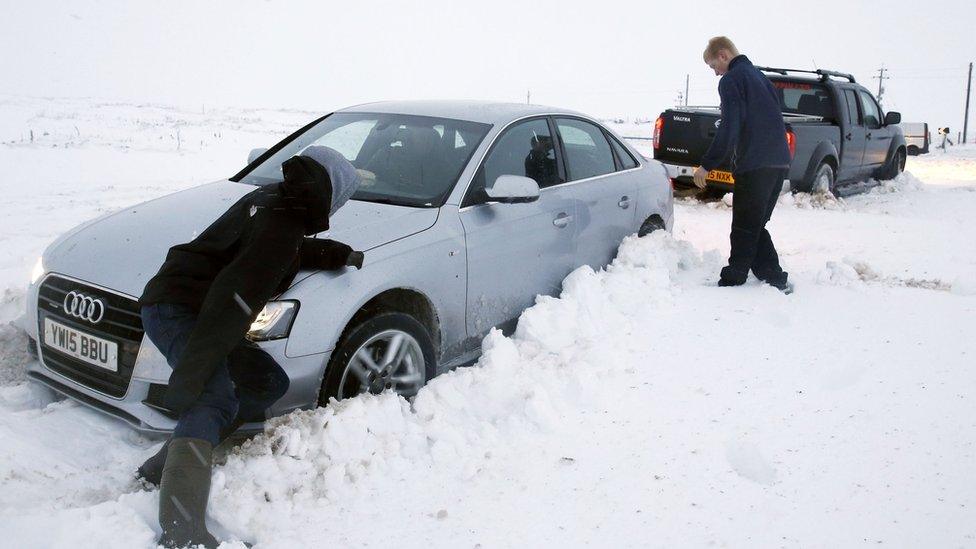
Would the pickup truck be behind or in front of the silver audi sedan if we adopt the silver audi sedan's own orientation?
behind

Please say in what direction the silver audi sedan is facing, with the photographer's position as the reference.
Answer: facing the viewer and to the left of the viewer

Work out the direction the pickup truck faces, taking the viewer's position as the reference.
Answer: facing away from the viewer and to the right of the viewer

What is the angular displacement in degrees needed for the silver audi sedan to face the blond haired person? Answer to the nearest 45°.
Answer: approximately 180°

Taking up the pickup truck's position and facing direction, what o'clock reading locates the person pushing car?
The person pushing car is roughly at 5 o'clock from the pickup truck.

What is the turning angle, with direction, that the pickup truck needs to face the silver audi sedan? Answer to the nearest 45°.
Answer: approximately 135° to its right
